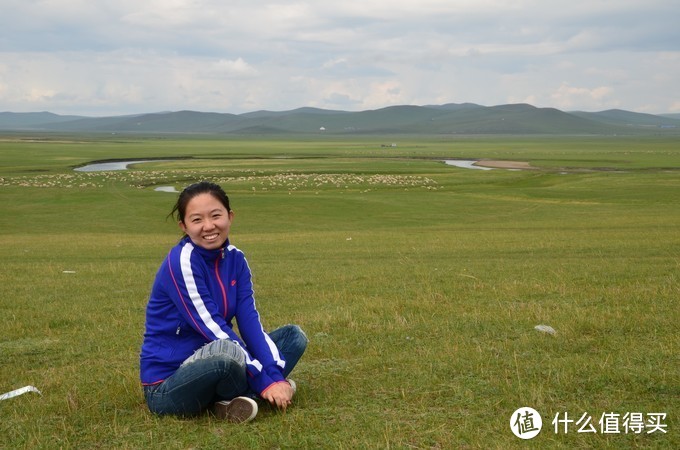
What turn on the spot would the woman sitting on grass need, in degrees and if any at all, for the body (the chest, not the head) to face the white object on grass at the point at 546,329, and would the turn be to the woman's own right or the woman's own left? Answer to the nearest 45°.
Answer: approximately 90° to the woman's own left

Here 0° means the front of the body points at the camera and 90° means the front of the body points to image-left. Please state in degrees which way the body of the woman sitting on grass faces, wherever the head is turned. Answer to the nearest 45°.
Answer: approximately 315°
